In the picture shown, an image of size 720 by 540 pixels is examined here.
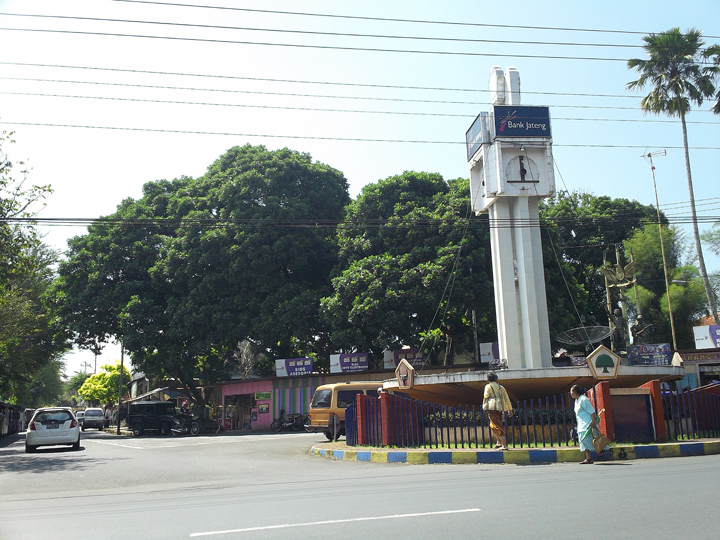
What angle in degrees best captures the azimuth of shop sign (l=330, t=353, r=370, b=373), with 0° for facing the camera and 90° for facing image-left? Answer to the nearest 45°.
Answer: approximately 0°

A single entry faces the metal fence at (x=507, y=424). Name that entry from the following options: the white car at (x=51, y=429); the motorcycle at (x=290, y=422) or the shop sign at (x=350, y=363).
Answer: the shop sign

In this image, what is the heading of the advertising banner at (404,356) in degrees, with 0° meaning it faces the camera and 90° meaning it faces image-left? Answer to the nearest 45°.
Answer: approximately 0°

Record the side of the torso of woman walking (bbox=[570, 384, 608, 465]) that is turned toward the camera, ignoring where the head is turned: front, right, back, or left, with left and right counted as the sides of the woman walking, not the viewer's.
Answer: left

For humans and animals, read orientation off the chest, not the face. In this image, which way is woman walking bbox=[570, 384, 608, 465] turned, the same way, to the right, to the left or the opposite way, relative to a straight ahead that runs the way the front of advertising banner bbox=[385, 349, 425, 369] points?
to the right

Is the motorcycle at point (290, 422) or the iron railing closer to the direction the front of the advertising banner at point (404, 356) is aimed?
the iron railing

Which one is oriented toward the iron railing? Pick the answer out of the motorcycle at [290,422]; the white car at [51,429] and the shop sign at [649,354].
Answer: the shop sign

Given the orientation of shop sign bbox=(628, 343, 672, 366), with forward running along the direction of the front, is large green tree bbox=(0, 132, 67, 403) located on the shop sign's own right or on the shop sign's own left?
on the shop sign's own right

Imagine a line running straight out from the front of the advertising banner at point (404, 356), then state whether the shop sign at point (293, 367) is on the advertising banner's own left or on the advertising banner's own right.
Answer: on the advertising banner's own right

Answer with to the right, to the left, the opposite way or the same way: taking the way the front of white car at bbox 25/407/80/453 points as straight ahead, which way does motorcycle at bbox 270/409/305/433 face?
to the left

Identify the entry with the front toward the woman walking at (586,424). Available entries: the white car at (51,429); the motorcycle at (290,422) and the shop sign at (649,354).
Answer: the shop sign

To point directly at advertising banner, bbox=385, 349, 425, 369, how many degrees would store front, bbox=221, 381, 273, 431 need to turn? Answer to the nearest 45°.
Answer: approximately 45° to its left
